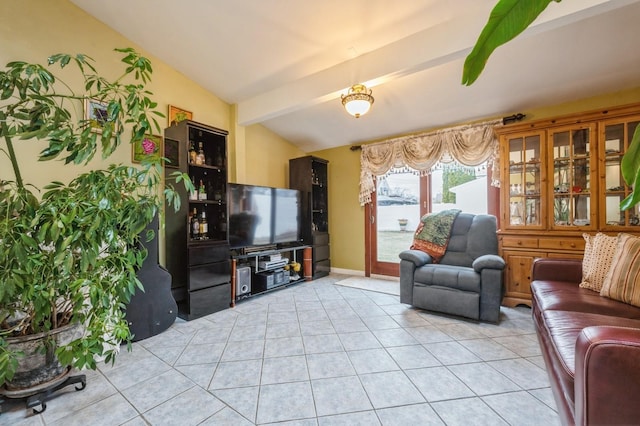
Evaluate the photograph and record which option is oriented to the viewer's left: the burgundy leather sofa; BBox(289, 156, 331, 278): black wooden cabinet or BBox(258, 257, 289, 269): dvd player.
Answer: the burgundy leather sofa

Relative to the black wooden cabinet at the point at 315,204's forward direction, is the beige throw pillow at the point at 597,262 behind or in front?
in front

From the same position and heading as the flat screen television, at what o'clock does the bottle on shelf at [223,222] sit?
The bottle on shelf is roughly at 3 o'clock from the flat screen television.

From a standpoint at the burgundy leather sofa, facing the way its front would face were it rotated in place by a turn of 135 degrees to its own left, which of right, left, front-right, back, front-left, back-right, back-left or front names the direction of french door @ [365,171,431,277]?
back

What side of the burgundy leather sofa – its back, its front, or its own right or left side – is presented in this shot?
left

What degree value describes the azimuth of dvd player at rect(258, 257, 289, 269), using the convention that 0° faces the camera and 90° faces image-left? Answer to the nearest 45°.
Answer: approximately 315°

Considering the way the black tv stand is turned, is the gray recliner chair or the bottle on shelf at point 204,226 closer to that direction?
the gray recliner chair

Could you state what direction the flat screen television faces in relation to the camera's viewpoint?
facing the viewer and to the right of the viewer
